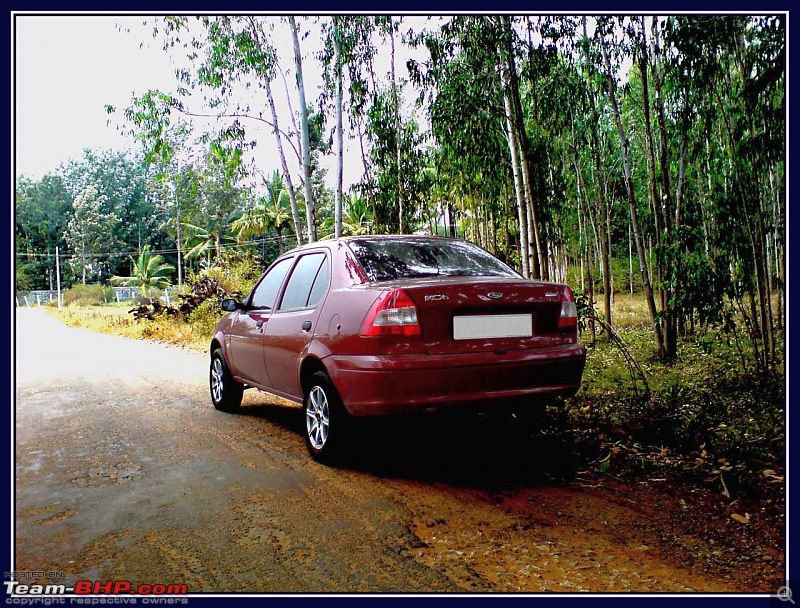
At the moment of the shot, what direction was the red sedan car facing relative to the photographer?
facing away from the viewer and to the left of the viewer

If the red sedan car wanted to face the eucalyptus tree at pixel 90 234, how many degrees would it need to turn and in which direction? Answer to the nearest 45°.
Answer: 0° — it already faces it

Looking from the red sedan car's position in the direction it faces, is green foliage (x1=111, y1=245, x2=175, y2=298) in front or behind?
in front

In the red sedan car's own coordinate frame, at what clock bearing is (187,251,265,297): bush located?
The bush is roughly at 1 o'clock from the red sedan car.

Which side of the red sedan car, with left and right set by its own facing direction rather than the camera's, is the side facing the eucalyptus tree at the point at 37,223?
front
